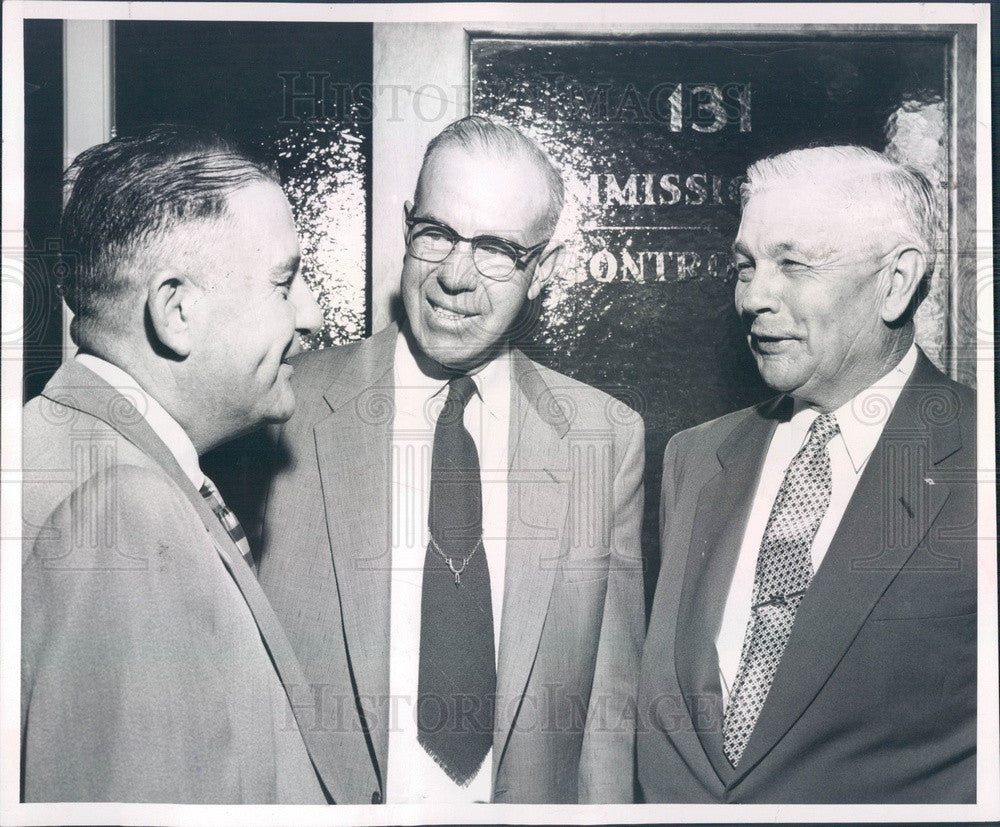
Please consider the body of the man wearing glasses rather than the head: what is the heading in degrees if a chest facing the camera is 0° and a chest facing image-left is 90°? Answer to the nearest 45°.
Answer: approximately 0°

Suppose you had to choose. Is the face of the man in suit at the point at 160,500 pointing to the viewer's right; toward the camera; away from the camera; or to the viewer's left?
to the viewer's right

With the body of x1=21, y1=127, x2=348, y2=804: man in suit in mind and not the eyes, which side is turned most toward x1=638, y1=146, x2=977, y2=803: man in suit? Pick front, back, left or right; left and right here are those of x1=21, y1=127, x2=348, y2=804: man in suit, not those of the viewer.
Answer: front

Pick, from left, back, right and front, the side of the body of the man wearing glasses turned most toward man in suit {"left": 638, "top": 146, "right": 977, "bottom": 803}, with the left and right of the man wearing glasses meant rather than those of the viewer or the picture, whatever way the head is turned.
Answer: left

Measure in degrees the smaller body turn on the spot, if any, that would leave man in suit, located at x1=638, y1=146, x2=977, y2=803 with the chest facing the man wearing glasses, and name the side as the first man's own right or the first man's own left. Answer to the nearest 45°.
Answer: approximately 45° to the first man's own right

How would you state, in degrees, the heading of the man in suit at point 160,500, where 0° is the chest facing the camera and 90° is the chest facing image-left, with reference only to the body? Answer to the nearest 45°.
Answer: approximately 270°

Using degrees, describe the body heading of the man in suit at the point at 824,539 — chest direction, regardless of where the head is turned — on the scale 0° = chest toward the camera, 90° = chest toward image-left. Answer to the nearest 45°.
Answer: approximately 45°

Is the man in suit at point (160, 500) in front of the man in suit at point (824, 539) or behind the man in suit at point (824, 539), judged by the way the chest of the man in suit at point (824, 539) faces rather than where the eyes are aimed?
in front
